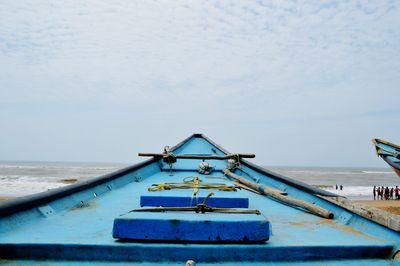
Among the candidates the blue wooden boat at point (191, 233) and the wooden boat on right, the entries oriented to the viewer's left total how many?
1

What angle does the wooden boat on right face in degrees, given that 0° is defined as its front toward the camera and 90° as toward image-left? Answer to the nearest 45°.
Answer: approximately 90°

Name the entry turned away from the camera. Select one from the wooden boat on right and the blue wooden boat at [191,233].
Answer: the blue wooden boat

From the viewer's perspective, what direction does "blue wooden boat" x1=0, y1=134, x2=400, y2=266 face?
away from the camera

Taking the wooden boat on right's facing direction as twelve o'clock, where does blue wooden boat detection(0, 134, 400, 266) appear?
The blue wooden boat is roughly at 9 o'clock from the wooden boat on right.

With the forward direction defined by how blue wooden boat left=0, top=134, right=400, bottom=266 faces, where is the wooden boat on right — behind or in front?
in front

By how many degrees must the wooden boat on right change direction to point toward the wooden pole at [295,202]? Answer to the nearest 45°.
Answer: approximately 90° to its left
